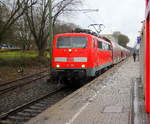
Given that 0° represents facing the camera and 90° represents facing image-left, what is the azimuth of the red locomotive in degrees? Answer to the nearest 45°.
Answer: approximately 45°

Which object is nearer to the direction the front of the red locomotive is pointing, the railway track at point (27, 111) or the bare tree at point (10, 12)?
the railway track

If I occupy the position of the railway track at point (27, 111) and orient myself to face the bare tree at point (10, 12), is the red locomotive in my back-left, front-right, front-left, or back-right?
front-right

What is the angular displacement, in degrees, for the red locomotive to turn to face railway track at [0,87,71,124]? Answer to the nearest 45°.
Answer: approximately 45° to its left

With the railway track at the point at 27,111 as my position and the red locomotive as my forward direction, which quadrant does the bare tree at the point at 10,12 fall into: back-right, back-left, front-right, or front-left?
front-left

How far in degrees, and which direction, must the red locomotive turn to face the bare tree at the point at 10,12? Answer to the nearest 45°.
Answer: approximately 90° to its right

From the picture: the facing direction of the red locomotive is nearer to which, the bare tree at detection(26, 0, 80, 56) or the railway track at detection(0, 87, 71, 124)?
the railway track

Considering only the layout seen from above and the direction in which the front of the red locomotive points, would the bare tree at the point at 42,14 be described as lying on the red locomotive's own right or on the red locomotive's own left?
on the red locomotive's own right

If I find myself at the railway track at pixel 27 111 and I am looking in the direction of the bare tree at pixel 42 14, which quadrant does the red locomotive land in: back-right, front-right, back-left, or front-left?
front-right
